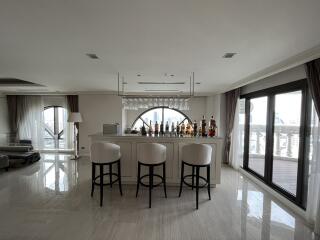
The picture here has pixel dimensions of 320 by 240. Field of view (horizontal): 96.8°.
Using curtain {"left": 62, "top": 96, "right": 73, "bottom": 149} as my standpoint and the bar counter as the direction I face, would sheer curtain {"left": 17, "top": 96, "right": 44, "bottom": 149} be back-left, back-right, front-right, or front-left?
back-right

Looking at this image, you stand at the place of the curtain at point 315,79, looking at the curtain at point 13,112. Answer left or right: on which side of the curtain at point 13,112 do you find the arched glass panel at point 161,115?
right

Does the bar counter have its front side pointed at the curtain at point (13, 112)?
no

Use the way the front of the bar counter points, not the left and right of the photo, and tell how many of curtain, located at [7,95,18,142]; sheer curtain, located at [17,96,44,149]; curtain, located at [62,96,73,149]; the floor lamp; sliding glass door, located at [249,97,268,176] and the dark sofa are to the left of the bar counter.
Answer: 1

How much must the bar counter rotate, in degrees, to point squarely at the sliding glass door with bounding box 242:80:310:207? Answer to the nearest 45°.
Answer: approximately 90° to its left

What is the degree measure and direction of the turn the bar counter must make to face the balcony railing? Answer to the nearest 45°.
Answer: approximately 90° to its left

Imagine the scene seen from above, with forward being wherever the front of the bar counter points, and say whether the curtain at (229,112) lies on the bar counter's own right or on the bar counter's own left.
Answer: on the bar counter's own left

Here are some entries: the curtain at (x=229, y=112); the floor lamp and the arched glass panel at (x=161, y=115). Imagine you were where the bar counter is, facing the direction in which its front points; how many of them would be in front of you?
0

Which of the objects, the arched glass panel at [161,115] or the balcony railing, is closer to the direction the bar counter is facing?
the balcony railing

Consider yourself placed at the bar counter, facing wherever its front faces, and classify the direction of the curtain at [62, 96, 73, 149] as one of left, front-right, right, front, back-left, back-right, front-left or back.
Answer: back-right

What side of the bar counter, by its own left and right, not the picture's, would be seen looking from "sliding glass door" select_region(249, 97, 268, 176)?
left

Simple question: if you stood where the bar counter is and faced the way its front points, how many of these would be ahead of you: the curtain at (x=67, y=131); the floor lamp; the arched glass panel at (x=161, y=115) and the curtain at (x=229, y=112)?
0

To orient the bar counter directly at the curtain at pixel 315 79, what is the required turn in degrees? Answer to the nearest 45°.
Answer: approximately 45° to its left

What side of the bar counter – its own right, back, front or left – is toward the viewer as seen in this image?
front

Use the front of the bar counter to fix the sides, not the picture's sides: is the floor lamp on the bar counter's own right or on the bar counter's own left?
on the bar counter's own right

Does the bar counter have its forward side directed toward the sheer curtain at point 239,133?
no

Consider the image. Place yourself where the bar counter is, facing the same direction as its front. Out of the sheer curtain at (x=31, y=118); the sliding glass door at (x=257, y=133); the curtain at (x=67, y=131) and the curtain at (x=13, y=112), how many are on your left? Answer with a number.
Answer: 1

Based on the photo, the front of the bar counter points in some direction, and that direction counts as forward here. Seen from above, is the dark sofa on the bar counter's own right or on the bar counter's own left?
on the bar counter's own right

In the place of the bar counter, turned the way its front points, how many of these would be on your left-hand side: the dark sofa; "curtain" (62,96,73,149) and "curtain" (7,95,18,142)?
0
